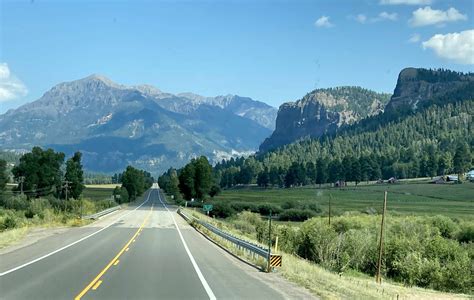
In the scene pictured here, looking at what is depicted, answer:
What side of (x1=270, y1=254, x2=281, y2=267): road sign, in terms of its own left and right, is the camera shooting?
front
